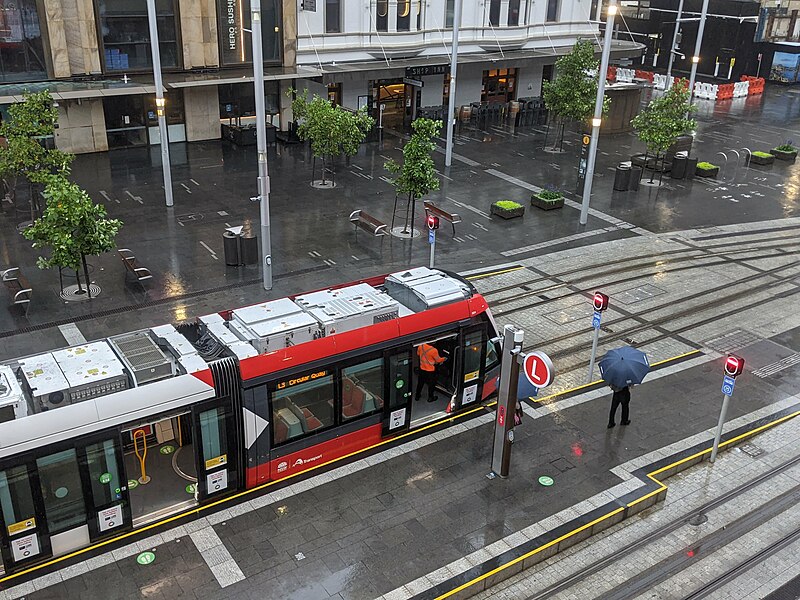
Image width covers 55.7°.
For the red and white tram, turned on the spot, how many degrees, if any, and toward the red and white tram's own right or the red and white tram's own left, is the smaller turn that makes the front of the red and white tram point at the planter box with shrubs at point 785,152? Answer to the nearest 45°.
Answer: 0° — it already faces it

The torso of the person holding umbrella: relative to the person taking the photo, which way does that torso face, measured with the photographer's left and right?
facing away from the viewer

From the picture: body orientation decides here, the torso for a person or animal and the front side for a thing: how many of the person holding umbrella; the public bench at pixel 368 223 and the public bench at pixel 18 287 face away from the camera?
1

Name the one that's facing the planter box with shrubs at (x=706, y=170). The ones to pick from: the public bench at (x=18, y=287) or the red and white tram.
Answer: the red and white tram

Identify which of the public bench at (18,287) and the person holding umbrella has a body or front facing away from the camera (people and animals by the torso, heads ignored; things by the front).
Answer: the person holding umbrella

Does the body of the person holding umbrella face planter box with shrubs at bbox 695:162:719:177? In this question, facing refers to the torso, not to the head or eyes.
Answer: yes

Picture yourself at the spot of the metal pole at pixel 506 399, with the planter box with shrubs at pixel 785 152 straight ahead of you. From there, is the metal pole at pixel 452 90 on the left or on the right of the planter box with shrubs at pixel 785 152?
left

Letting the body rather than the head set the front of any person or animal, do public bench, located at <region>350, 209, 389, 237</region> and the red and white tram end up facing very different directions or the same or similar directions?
very different directions

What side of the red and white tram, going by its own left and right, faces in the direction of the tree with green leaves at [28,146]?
left

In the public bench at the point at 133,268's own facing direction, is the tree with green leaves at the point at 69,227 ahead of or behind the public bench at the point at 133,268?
behind
